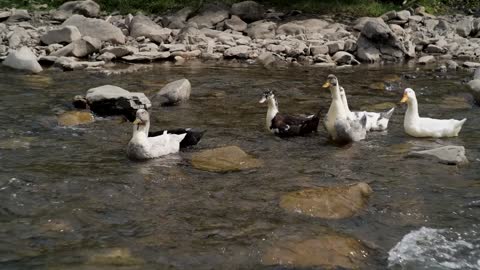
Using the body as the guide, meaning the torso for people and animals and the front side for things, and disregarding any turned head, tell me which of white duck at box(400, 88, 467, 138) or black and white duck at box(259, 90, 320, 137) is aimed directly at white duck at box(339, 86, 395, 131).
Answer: white duck at box(400, 88, 467, 138)

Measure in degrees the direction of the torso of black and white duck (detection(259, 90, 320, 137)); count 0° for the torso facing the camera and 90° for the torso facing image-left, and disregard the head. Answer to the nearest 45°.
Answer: approximately 90°

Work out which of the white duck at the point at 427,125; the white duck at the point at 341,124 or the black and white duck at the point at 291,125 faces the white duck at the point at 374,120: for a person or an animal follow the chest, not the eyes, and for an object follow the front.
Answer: the white duck at the point at 427,125

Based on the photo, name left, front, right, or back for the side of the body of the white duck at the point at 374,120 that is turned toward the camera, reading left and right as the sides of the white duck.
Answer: left

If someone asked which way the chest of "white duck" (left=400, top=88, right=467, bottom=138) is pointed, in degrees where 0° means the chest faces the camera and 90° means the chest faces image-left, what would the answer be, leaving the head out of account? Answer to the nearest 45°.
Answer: approximately 90°

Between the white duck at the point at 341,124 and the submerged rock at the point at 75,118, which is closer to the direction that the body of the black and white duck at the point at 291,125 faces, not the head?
the submerged rock

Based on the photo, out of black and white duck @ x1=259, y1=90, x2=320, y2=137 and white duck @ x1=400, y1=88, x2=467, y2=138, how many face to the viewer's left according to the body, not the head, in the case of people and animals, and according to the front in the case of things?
2

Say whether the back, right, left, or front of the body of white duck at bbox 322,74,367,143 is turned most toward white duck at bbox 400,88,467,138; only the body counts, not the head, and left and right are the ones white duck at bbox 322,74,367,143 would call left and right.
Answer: back
